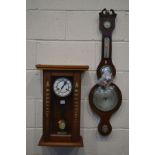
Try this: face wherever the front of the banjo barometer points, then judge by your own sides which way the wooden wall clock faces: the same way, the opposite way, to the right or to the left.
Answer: the same way

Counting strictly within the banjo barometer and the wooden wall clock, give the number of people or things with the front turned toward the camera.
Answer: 2

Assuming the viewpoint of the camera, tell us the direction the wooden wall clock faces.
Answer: facing the viewer

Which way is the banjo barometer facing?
toward the camera
